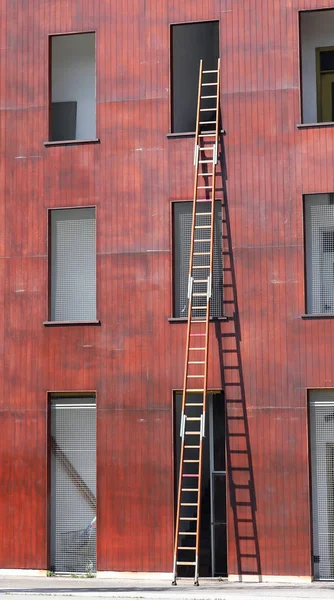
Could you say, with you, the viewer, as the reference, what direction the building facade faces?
facing the viewer
